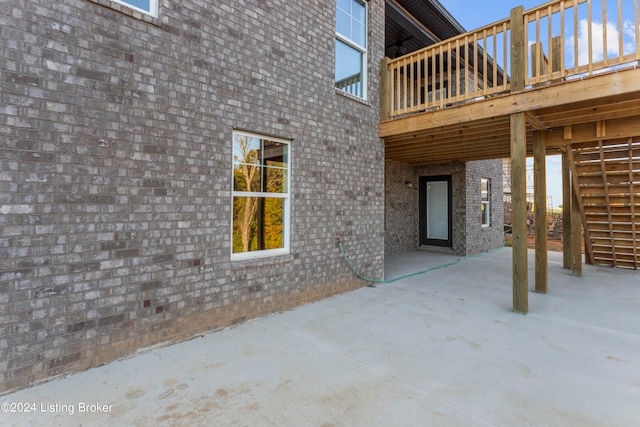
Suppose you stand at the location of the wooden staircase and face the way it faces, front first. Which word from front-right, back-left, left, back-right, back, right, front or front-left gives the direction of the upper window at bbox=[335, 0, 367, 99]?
back-left

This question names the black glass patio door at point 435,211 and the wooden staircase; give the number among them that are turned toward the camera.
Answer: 1

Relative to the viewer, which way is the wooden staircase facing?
away from the camera

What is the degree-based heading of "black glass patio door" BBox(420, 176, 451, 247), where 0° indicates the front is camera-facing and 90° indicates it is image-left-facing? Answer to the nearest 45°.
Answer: approximately 0°

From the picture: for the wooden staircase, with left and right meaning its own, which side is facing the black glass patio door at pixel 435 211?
left

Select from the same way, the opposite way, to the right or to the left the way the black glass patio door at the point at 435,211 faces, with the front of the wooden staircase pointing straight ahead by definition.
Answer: the opposite way

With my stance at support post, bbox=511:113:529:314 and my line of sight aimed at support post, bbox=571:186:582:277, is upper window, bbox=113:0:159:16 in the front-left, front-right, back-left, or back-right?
back-left

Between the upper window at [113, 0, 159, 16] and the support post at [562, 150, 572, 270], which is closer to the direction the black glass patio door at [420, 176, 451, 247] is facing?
the upper window

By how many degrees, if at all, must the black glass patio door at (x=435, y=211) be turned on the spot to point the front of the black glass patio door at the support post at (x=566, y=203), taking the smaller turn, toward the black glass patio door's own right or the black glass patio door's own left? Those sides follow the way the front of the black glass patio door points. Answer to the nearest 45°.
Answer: approximately 45° to the black glass patio door's own left
